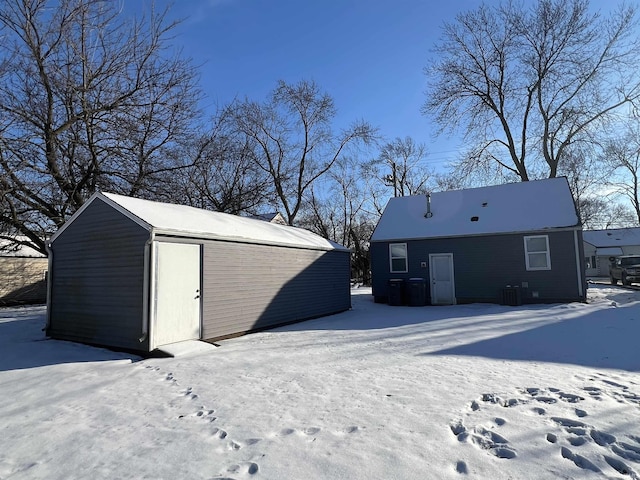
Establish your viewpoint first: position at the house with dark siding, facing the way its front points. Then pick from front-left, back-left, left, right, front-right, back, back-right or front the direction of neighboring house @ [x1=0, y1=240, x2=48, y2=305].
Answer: left

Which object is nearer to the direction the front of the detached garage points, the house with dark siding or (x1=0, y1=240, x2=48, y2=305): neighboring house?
the house with dark siding

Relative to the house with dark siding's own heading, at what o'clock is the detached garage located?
The detached garage is roughly at 7 o'clock from the house with dark siding.

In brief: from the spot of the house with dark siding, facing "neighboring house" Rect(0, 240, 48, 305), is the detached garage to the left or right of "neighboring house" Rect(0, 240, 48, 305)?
left

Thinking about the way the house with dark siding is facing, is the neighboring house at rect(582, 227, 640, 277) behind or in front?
in front

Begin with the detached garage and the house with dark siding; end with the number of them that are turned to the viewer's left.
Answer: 0
